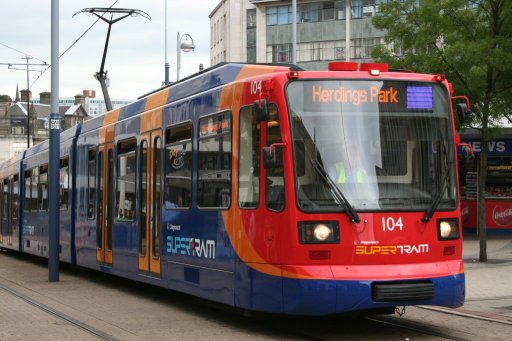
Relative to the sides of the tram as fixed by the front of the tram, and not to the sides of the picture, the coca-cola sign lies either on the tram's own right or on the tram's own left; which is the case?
on the tram's own left

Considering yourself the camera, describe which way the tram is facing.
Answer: facing the viewer and to the right of the viewer

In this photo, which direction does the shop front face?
toward the camera

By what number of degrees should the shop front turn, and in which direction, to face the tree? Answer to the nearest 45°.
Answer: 0° — it already faces it

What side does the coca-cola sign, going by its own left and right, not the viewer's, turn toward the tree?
front

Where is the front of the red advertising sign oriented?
toward the camera

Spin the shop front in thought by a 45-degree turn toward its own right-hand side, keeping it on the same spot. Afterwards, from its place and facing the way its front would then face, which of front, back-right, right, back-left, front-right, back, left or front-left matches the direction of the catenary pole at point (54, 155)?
front

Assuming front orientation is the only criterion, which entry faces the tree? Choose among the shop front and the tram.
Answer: the shop front

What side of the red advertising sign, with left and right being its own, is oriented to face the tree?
front

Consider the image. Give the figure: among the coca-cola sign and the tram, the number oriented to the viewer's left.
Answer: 0

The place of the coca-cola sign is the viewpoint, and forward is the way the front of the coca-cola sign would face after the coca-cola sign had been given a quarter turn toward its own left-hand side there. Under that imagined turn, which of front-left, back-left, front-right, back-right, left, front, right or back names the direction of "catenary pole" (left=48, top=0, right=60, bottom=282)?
back-right

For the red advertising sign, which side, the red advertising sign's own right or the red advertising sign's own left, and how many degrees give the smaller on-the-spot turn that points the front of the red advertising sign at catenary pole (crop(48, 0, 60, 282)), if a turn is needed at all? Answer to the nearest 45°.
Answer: approximately 45° to the red advertising sign's own right
